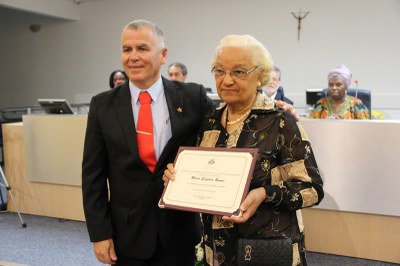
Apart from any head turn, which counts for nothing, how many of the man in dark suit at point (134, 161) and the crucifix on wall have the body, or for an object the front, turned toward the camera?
2

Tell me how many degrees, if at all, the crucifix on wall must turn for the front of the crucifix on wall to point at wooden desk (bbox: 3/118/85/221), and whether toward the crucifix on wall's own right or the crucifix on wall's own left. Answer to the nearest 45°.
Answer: approximately 45° to the crucifix on wall's own right

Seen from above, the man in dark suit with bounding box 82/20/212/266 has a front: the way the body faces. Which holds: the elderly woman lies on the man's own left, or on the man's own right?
on the man's own left

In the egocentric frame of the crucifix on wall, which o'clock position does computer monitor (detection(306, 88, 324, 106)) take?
The computer monitor is roughly at 12 o'clock from the crucifix on wall.

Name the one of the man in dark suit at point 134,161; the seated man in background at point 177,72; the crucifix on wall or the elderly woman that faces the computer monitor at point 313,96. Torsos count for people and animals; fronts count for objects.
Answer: the crucifix on wall

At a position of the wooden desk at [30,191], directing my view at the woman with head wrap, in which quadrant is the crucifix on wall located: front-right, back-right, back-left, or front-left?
front-left

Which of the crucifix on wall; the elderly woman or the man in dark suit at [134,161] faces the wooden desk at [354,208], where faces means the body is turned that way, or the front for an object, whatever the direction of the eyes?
the crucifix on wall

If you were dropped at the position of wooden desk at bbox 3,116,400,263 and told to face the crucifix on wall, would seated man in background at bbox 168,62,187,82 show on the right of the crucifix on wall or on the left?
left

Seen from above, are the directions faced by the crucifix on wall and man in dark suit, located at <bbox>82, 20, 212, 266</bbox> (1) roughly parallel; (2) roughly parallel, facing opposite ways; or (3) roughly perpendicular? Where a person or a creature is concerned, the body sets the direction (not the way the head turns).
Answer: roughly parallel

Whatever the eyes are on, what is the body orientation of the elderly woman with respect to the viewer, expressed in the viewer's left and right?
facing the viewer and to the left of the viewer

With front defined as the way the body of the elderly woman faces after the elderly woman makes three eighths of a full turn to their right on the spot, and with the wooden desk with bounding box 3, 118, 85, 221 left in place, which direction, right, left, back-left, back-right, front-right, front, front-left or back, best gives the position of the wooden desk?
front-left

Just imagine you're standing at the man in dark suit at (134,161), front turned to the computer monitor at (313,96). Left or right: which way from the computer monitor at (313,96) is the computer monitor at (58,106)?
left

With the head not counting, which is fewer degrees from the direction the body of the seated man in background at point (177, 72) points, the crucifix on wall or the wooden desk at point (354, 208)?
the wooden desk

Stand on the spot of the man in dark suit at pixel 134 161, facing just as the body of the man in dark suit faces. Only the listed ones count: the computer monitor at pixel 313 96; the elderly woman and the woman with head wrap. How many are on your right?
0

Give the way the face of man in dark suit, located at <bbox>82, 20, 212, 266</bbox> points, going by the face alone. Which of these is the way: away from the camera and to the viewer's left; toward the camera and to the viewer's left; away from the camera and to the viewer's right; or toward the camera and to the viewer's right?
toward the camera and to the viewer's left

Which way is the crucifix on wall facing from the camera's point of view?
toward the camera

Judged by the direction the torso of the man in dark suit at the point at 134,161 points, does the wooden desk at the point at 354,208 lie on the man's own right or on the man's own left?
on the man's own left

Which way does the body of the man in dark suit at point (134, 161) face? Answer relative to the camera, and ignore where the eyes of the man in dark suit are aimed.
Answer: toward the camera
